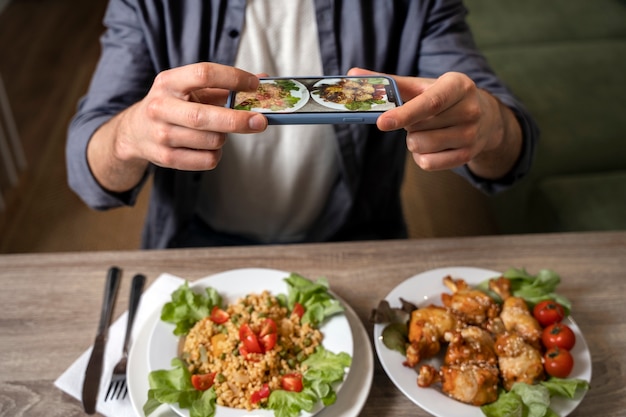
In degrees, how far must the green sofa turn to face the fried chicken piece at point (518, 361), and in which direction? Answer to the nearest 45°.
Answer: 0° — it already faces it

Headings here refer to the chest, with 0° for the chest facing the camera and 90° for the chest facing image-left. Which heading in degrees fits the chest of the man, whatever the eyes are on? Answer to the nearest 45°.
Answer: approximately 0°

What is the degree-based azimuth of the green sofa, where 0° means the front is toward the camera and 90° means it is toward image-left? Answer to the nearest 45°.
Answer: approximately 0°
